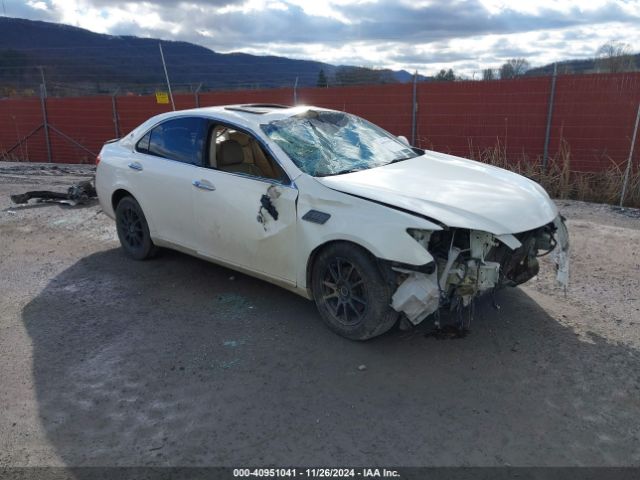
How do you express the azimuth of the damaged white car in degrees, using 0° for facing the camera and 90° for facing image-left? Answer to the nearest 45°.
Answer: approximately 315°

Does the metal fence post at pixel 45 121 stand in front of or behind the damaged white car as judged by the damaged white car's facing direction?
behind

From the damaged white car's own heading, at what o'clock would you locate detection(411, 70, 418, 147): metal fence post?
The metal fence post is roughly at 8 o'clock from the damaged white car.

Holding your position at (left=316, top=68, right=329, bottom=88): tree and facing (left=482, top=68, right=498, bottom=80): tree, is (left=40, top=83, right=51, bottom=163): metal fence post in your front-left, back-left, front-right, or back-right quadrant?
back-right

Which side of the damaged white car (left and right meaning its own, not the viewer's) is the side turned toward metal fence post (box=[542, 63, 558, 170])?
left

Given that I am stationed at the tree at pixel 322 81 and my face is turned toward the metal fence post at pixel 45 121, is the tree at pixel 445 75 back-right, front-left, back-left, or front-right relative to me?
back-left

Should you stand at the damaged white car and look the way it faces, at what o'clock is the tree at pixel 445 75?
The tree is roughly at 8 o'clock from the damaged white car.

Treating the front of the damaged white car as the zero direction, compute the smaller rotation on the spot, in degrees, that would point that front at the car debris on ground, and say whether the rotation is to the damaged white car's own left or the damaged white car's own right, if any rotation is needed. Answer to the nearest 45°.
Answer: approximately 180°

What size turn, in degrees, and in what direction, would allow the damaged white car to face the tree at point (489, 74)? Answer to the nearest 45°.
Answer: approximately 135° to its left

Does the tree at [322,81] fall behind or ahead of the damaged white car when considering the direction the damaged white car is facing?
behind
